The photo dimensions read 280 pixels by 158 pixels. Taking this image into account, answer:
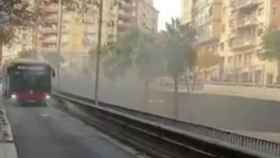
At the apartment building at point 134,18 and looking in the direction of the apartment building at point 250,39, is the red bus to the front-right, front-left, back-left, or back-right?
front-right

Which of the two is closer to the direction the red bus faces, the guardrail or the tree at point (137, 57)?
the guardrail

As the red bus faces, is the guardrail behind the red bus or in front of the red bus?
in front

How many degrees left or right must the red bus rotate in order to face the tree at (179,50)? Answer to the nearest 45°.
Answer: approximately 45° to its left

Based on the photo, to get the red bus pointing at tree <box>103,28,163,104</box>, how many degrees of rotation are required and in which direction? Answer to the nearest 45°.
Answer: approximately 45° to its left

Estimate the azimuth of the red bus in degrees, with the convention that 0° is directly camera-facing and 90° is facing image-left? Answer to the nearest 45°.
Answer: approximately 0°

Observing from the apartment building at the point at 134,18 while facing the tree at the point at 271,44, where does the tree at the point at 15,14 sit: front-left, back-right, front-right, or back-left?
front-right

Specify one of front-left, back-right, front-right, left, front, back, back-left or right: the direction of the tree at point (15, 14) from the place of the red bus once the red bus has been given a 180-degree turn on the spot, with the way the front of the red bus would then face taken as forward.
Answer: back
